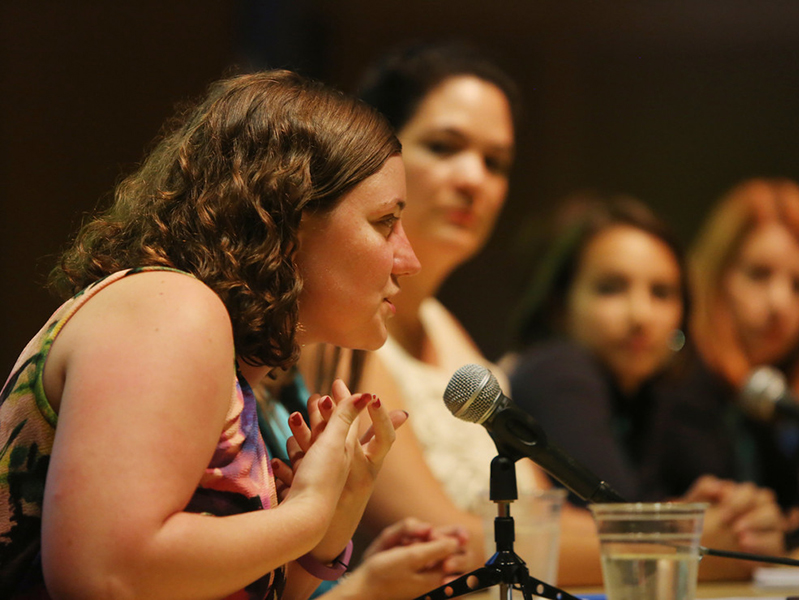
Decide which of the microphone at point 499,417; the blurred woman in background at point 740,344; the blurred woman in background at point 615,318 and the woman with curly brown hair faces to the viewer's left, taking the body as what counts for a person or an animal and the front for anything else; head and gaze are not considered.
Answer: the microphone

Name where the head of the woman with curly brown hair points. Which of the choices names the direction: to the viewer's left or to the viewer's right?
to the viewer's right

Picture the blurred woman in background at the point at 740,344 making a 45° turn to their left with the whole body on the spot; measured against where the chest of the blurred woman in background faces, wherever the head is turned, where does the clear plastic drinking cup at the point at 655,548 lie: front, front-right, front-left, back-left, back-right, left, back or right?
right

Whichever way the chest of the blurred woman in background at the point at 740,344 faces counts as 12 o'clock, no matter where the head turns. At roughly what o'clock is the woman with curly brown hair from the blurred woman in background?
The woman with curly brown hair is roughly at 2 o'clock from the blurred woman in background.

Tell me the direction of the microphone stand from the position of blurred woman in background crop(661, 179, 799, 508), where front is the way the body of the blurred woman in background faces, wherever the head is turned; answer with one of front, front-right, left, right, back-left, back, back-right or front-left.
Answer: front-right

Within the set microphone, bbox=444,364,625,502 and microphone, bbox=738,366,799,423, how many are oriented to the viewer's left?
2

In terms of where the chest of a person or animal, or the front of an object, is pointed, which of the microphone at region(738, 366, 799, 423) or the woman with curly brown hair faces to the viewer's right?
the woman with curly brown hair

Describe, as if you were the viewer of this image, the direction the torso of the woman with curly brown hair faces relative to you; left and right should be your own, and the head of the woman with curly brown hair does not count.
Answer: facing to the right of the viewer

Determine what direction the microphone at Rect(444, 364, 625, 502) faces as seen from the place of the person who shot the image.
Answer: facing to the left of the viewer
